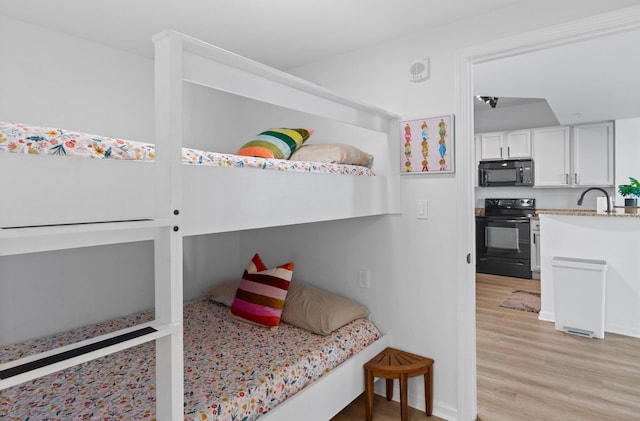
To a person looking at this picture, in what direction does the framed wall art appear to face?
facing the viewer and to the left of the viewer

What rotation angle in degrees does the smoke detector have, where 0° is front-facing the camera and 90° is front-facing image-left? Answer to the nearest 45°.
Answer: approximately 45°

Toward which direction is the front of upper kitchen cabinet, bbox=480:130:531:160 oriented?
toward the camera

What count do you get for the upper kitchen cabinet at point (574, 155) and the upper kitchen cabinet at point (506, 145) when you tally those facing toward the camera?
2

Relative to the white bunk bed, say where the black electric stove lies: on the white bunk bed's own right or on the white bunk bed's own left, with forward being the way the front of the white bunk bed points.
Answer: on the white bunk bed's own left

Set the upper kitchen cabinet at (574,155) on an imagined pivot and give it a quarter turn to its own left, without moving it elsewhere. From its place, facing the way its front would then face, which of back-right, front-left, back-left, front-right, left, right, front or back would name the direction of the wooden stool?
right

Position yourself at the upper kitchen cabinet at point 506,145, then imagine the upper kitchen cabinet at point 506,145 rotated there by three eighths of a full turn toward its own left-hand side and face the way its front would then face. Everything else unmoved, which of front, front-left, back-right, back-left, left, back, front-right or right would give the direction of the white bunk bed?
back-right

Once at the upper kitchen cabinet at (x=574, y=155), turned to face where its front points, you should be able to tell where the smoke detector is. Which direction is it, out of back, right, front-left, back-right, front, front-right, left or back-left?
front

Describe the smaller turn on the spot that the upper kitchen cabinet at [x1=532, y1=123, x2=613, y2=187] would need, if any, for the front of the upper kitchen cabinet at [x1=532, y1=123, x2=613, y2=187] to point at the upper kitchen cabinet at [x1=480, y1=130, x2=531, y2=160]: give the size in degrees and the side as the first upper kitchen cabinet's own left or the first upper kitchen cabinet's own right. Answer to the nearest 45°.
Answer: approximately 90° to the first upper kitchen cabinet's own right

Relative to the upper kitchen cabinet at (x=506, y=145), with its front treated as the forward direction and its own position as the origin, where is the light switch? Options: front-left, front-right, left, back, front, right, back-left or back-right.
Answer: front

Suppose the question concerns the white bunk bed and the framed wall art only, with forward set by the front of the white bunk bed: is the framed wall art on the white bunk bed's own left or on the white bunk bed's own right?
on the white bunk bed's own left

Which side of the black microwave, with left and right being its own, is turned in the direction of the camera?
front

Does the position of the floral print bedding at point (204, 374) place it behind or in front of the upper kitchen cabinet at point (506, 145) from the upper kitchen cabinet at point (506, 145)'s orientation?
in front
